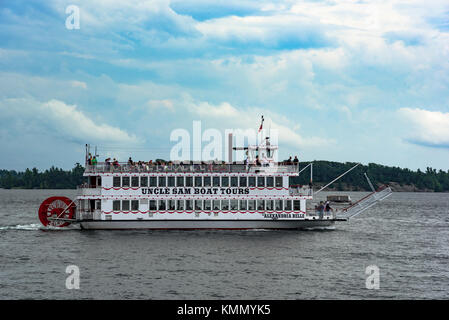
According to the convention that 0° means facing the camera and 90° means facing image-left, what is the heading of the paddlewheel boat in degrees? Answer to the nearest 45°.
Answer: approximately 270°
